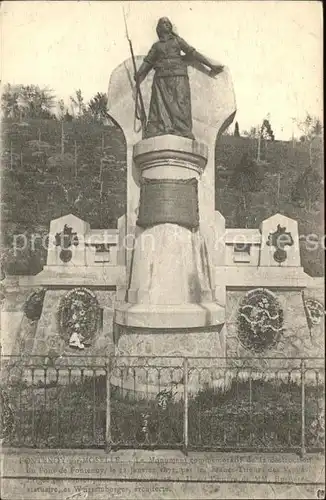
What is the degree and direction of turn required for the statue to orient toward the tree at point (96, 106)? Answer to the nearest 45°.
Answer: approximately 180°

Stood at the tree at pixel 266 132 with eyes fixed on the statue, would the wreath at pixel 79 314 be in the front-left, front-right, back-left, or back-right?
front-right

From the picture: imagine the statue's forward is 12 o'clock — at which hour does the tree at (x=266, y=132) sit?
The tree is roughly at 7 o'clock from the statue.

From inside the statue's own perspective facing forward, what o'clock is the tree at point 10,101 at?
The tree is roughly at 4 o'clock from the statue.

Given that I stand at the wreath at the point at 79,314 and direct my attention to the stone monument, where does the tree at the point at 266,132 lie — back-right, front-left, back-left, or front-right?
front-left

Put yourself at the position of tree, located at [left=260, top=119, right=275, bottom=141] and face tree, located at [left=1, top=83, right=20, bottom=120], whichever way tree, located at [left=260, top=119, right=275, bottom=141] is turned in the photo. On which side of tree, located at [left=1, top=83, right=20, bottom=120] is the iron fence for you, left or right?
left

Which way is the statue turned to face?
toward the camera

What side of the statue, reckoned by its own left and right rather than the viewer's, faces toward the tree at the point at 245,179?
back
